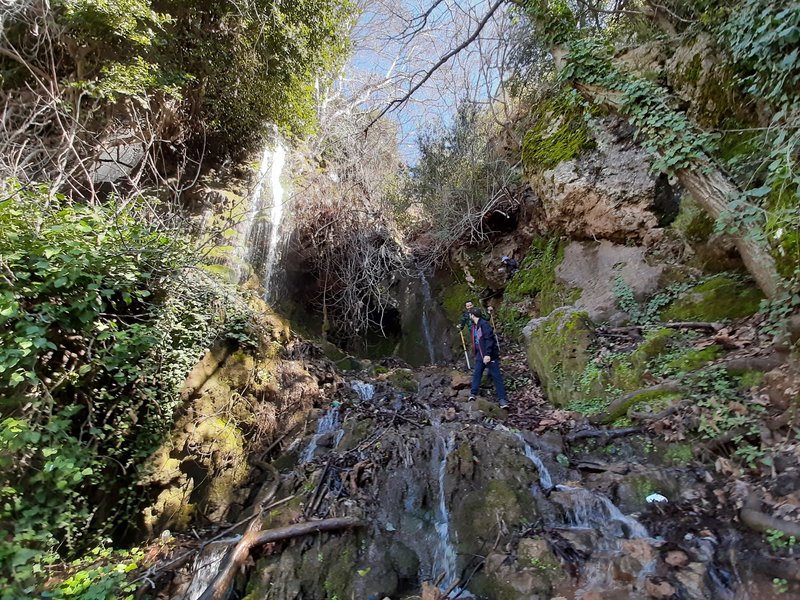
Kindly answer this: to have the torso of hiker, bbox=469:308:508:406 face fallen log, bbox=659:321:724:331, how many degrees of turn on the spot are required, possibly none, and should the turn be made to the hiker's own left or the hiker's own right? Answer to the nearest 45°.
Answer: approximately 135° to the hiker's own left

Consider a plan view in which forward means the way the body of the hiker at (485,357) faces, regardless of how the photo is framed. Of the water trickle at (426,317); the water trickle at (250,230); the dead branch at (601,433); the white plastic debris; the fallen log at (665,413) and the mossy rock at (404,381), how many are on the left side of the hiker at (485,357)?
3

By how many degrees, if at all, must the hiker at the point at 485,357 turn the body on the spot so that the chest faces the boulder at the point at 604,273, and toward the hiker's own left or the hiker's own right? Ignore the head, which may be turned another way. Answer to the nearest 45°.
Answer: approximately 135° to the hiker's own left

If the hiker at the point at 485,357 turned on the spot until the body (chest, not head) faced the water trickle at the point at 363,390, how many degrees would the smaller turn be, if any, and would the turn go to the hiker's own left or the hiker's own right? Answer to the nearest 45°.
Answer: approximately 45° to the hiker's own right

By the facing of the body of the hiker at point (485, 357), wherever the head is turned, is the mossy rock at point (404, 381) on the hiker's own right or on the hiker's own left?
on the hiker's own right

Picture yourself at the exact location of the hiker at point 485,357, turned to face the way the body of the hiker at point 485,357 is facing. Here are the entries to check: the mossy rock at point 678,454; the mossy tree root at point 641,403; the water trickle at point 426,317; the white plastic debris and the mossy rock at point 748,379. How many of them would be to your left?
4

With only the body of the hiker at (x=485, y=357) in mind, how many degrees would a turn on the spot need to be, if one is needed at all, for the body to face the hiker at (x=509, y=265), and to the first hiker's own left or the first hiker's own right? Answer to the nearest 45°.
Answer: approximately 135° to the first hiker's own right

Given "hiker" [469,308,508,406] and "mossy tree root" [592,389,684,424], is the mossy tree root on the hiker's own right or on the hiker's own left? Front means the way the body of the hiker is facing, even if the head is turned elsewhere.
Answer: on the hiker's own left

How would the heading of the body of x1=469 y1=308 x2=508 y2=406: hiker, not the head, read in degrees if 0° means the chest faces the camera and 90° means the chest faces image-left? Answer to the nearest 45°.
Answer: approximately 45°

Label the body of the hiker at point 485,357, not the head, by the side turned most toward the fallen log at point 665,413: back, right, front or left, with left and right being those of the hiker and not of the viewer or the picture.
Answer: left

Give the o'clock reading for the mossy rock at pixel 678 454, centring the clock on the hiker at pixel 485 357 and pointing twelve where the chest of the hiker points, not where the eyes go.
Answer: The mossy rock is roughly at 9 o'clock from the hiker.
